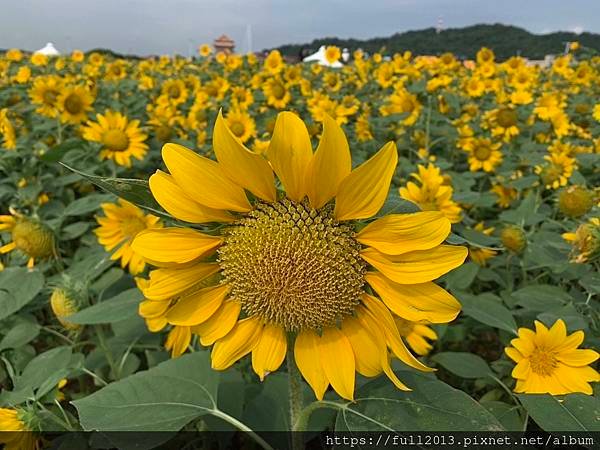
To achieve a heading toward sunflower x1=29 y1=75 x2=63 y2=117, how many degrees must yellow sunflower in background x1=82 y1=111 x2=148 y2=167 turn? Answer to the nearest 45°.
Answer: approximately 135° to its right

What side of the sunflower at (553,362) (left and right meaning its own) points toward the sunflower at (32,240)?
right

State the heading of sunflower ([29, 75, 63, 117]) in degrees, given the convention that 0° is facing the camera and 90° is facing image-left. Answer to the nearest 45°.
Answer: approximately 0°

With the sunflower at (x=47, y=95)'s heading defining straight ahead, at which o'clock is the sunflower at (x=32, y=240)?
the sunflower at (x=32, y=240) is roughly at 12 o'clock from the sunflower at (x=47, y=95).

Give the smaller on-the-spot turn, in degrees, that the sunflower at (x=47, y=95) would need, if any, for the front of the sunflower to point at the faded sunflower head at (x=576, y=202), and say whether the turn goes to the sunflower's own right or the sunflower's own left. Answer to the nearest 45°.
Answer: approximately 45° to the sunflower's own left

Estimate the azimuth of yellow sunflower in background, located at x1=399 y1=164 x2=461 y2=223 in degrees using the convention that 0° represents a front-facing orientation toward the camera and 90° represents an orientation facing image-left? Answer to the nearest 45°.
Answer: approximately 0°

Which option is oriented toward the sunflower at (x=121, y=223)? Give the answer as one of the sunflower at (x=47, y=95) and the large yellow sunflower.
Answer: the sunflower at (x=47, y=95)

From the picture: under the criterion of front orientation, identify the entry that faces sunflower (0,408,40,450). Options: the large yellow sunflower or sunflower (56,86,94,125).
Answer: sunflower (56,86,94,125)
